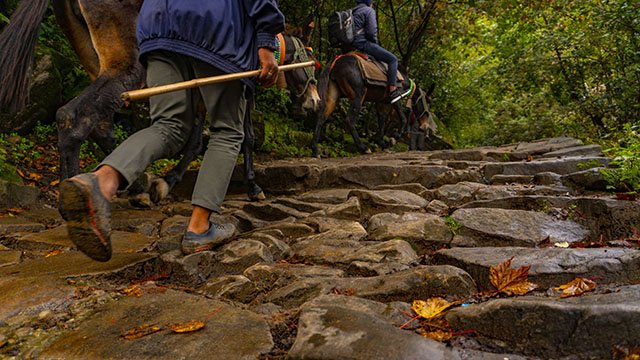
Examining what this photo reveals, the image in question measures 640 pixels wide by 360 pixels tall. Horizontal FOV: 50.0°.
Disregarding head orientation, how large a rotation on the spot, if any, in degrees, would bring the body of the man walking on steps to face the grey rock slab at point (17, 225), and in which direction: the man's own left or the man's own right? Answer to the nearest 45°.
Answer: approximately 90° to the man's own left

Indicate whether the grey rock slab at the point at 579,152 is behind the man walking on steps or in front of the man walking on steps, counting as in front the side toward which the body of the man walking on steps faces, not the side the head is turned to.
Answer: in front

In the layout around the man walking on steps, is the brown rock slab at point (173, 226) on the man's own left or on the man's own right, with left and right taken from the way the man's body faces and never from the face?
on the man's own left

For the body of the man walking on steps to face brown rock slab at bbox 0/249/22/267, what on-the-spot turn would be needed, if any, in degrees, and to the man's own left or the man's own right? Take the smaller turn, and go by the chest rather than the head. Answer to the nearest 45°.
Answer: approximately 135° to the man's own left

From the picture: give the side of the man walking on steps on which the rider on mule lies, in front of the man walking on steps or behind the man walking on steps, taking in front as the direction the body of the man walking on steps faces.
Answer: in front

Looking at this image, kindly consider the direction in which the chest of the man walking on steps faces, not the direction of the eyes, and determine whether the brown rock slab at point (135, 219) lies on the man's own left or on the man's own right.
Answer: on the man's own left

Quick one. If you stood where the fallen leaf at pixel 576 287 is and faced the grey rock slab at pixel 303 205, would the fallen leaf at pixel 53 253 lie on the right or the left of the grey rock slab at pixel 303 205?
left

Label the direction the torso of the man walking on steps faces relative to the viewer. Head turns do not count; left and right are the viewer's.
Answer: facing away from the viewer and to the right of the viewer

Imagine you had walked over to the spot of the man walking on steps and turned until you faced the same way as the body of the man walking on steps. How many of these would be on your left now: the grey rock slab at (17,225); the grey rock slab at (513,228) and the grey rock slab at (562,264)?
1
